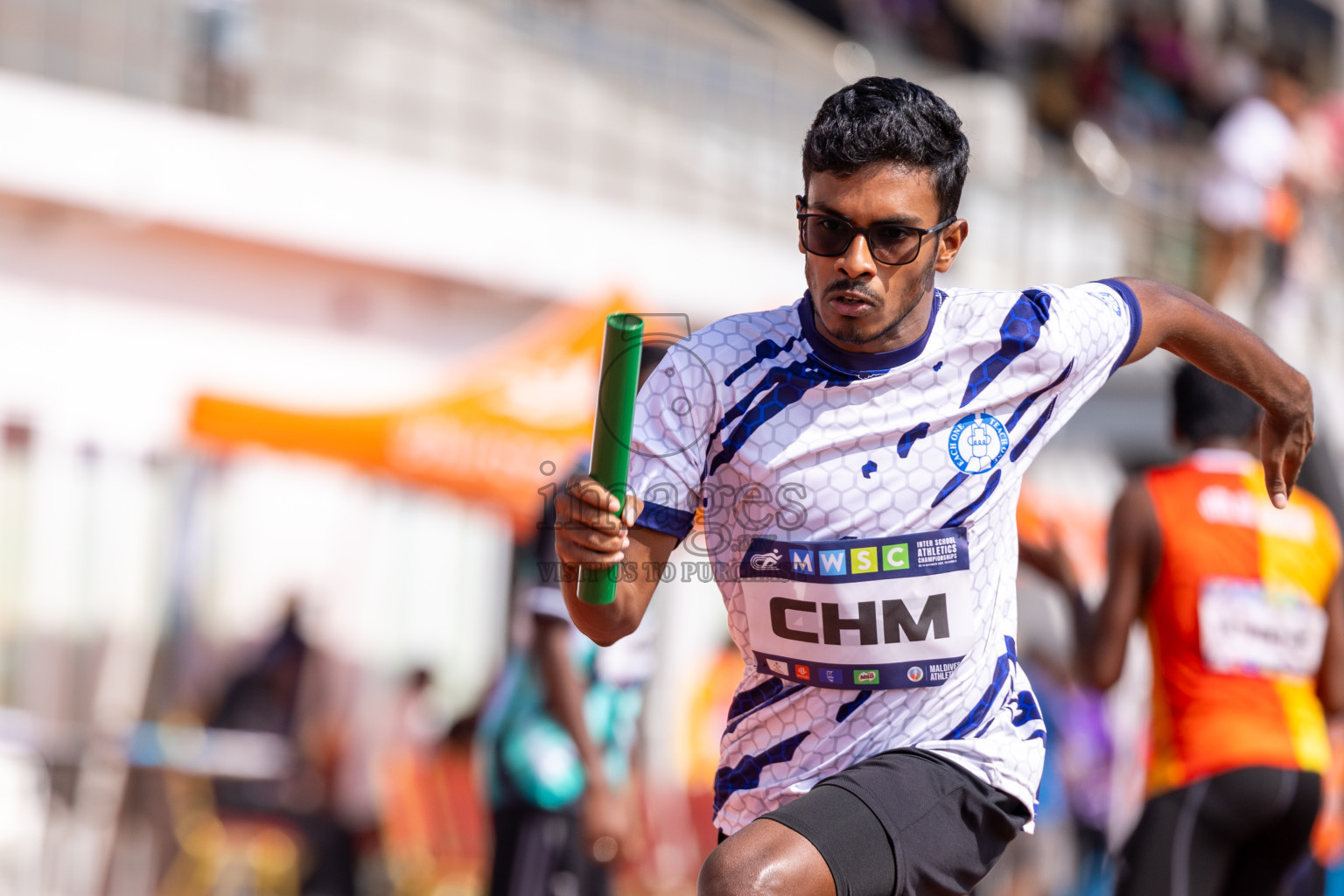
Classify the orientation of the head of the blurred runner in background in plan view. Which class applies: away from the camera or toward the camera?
away from the camera

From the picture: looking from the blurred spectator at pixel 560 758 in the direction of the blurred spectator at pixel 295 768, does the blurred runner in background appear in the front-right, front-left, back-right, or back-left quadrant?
back-right

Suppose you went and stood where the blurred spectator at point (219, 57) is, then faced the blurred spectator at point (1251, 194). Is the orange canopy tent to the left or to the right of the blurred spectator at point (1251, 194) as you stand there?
right
